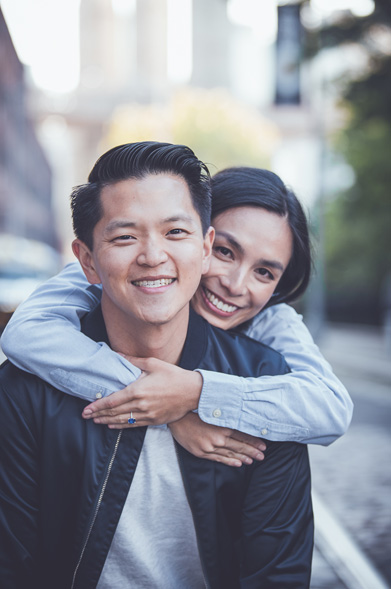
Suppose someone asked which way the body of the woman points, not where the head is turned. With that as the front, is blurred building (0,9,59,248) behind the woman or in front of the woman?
behind

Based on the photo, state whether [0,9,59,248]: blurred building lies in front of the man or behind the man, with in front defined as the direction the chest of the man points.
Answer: behind

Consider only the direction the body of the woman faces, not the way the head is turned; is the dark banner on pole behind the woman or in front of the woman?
behind

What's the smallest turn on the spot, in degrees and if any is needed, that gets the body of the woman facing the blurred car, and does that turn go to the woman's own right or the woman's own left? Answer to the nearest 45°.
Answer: approximately 180°

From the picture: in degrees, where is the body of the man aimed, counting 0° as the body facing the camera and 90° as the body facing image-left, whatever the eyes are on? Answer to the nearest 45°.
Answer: approximately 0°
